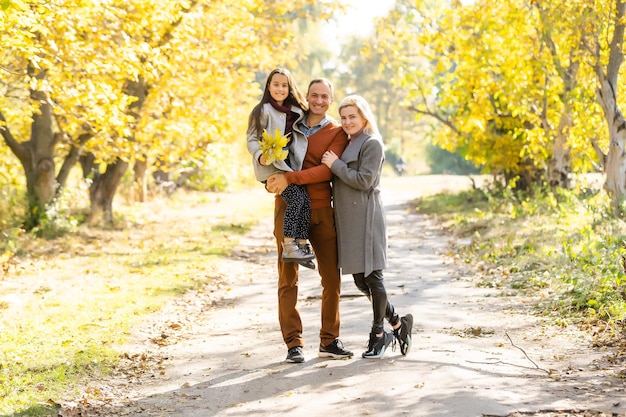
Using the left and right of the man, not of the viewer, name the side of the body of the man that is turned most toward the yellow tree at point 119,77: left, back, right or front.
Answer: back

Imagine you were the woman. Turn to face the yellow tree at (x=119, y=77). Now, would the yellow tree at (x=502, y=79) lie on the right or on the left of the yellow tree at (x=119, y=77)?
right

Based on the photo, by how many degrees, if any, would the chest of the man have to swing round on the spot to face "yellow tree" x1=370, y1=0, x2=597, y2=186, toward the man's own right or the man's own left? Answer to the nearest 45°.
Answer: approximately 180°
